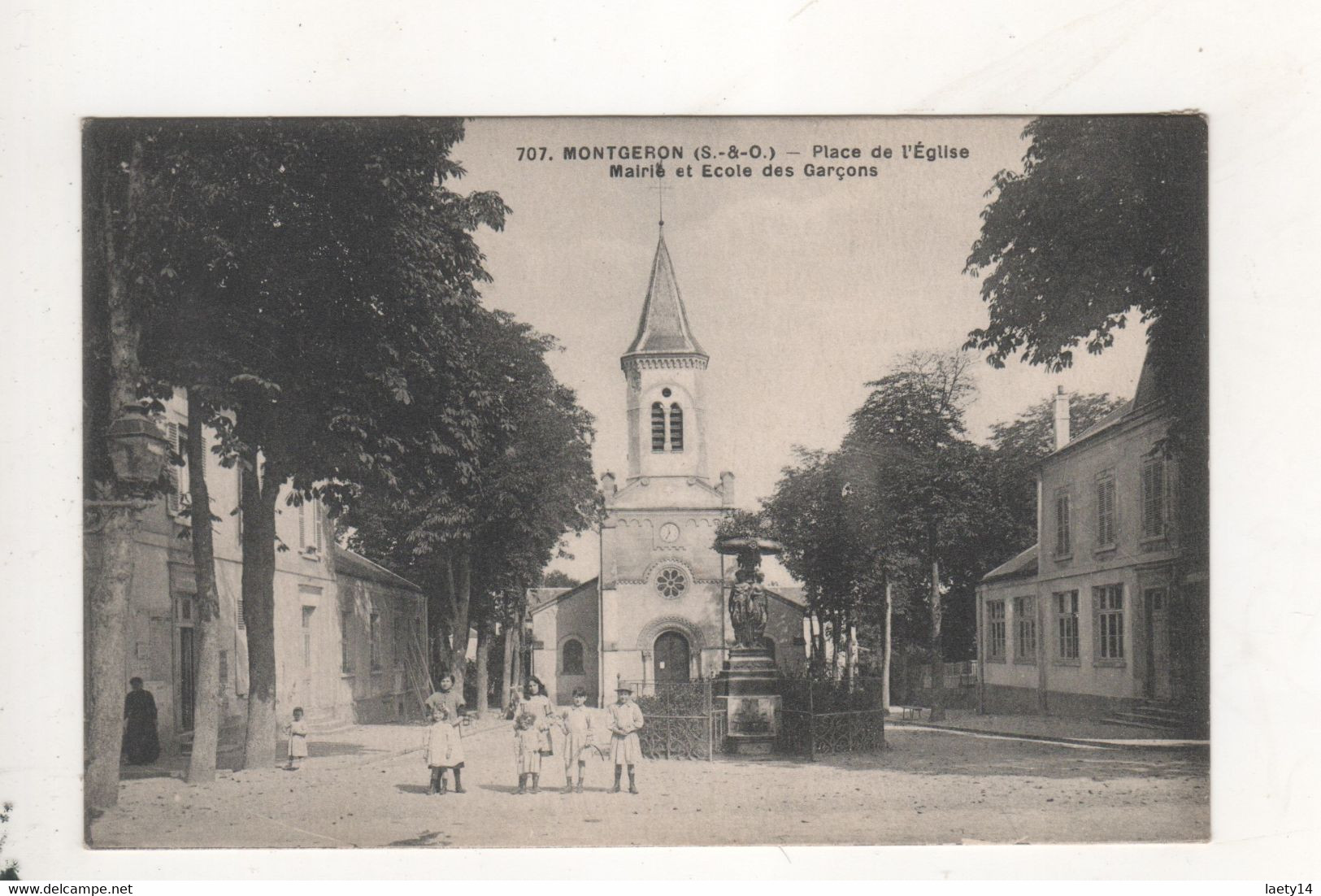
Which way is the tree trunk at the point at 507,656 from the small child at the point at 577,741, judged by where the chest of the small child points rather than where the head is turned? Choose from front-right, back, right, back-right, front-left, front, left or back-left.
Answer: back

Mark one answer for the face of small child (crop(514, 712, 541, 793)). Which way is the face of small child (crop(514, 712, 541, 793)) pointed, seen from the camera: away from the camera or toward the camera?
toward the camera

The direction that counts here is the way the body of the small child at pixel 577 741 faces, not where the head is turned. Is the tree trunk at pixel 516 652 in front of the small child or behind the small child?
behind

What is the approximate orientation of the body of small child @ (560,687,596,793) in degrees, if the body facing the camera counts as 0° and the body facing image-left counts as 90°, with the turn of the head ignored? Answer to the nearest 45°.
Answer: approximately 0°

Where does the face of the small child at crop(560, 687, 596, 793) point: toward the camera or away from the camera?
toward the camera
